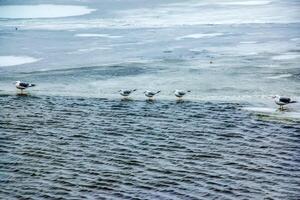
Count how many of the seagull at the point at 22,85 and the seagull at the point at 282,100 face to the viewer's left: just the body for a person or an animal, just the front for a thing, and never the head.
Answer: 2

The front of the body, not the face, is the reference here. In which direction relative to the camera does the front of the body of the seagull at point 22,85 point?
to the viewer's left

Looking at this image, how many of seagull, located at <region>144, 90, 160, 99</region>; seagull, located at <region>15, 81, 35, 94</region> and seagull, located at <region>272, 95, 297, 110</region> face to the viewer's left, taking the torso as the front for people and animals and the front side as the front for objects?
3

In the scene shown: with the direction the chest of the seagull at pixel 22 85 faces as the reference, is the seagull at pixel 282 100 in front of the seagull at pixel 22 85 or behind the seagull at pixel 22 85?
behind

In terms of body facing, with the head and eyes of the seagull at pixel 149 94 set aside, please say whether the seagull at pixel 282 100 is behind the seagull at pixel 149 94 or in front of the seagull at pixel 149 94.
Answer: behind

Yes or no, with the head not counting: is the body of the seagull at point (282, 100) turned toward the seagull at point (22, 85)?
yes

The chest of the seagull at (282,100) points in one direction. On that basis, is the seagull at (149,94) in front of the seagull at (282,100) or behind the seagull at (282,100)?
in front

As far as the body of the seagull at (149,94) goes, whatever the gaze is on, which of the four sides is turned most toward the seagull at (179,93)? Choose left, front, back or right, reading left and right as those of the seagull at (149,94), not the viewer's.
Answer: back

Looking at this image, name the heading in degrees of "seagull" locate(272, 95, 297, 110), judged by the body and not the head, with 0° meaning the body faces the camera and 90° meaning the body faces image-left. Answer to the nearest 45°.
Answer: approximately 90°

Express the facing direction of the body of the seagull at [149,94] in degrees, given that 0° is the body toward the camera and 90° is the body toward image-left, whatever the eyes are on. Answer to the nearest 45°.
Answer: approximately 90°

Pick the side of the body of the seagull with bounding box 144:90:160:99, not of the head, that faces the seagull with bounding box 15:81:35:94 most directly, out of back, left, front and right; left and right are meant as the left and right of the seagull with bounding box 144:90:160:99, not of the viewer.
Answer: front
